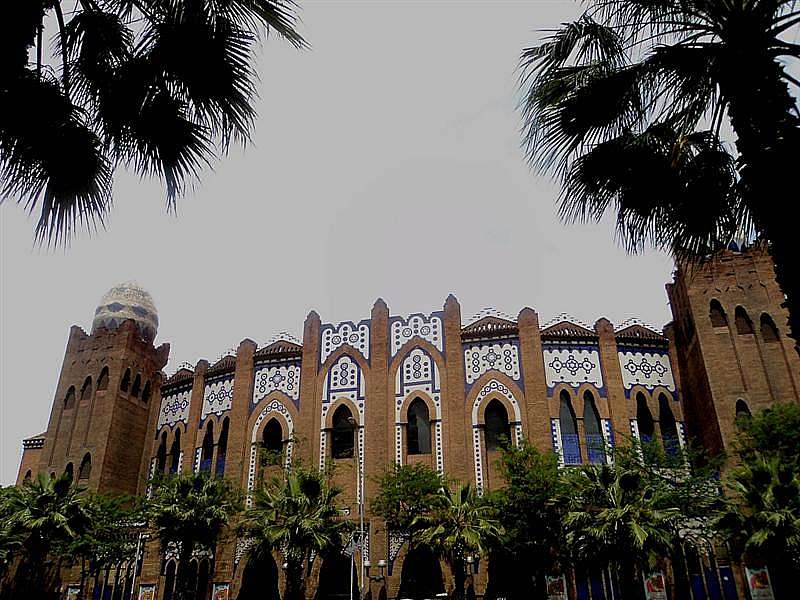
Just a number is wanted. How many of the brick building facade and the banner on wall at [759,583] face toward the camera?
2

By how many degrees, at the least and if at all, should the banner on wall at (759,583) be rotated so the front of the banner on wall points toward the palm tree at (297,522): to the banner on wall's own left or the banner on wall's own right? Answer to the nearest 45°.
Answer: approximately 45° to the banner on wall's own right

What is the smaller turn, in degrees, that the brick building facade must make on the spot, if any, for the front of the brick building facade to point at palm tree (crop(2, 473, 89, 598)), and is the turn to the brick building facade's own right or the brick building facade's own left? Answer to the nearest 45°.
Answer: approximately 90° to the brick building facade's own right

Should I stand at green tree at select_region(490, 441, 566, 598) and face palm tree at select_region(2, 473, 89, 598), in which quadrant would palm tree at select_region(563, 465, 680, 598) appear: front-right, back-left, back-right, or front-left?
back-left

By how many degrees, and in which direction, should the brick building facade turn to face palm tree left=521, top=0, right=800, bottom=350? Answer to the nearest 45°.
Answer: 0° — it already faces it

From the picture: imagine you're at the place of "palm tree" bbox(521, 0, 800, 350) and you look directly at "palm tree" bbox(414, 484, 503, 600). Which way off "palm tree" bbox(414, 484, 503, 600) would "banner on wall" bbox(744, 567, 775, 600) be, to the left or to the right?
right

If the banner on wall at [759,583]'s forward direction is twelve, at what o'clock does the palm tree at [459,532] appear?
The palm tree is roughly at 2 o'clock from the banner on wall.

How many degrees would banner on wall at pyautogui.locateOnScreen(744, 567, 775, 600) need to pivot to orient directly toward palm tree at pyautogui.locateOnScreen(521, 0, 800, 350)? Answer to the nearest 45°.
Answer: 0° — it already faces it

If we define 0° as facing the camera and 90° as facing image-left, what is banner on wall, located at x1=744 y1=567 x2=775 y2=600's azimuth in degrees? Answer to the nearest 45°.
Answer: approximately 0°
